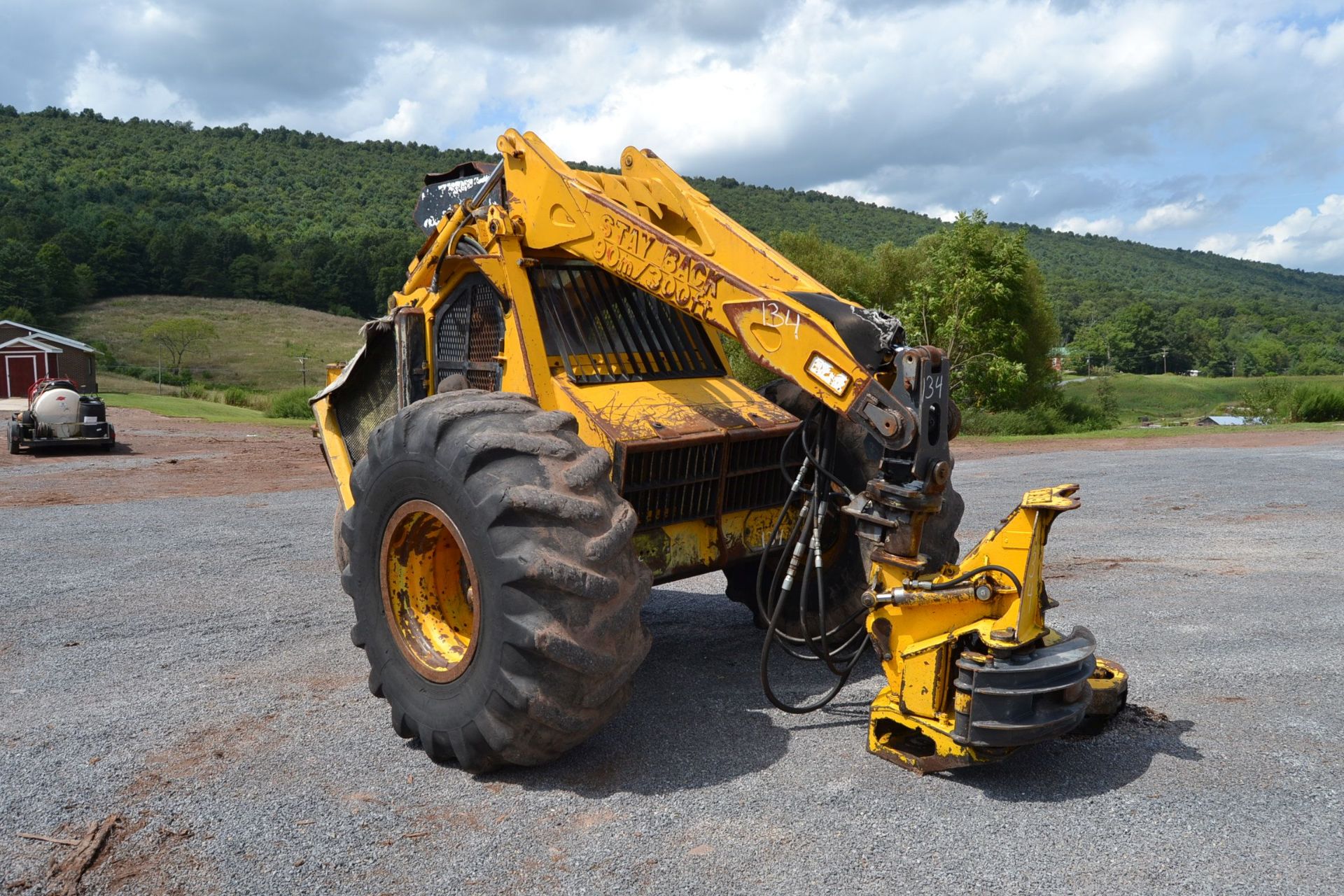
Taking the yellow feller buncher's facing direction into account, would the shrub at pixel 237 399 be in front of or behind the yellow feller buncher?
behind

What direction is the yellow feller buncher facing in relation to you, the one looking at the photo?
facing the viewer and to the right of the viewer

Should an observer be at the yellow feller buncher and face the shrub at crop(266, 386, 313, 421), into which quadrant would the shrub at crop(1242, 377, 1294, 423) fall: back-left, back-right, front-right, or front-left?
front-right

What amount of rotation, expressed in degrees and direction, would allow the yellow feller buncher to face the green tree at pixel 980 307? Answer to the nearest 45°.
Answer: approximately 135° to its left

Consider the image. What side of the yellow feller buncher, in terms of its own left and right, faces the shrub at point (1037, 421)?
left

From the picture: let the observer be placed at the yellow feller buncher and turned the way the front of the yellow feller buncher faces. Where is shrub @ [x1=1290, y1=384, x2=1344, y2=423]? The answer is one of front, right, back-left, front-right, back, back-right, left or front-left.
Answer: left

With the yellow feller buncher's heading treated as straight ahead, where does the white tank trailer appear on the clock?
The white tank trailer is roughly at 6 o'clock from the yellow feller buncher.

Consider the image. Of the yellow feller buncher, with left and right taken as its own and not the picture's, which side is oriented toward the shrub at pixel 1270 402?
left

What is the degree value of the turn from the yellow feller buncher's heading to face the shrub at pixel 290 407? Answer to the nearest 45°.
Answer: approximately 180°
